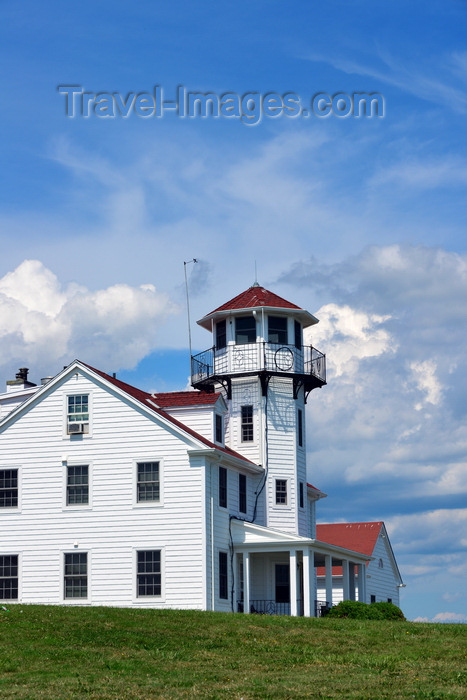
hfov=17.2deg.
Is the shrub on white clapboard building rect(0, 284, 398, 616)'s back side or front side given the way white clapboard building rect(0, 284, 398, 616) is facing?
on the front side
